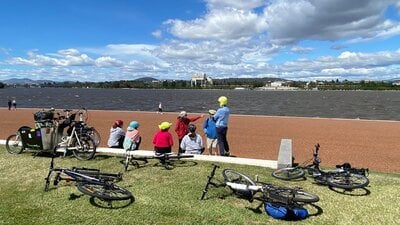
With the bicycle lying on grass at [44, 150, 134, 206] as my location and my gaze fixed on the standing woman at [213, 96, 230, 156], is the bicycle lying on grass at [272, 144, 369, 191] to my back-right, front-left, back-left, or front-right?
front-right

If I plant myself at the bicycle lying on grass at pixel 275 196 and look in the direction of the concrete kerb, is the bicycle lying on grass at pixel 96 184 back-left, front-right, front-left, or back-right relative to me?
front-left

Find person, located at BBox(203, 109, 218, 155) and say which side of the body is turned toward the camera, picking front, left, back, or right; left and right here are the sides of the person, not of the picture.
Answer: back

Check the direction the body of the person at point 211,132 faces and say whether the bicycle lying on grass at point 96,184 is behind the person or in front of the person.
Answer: behind

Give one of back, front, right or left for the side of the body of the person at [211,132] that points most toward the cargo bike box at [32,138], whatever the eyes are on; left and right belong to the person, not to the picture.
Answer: left

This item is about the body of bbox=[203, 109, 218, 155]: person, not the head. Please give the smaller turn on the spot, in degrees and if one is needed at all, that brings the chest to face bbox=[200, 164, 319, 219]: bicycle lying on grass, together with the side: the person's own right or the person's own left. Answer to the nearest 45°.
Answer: approximately 180°

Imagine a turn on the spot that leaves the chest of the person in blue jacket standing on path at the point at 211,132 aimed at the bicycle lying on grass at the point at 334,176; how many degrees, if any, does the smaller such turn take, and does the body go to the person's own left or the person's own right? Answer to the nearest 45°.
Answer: approximately 135° to the person's own right
